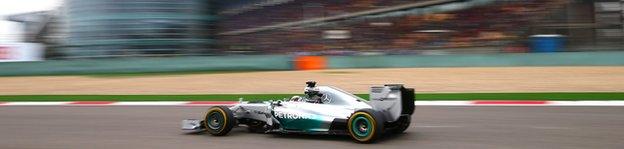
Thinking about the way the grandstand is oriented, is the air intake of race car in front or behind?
in front

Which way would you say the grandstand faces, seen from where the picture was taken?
facing the viewer

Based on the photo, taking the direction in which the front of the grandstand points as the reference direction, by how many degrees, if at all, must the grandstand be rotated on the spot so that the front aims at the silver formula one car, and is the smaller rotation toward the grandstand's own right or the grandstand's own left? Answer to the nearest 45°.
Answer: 0° — it already faces it
